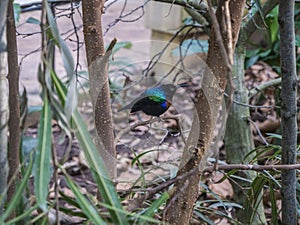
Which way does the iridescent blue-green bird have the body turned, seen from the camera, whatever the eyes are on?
to the viewer's right
